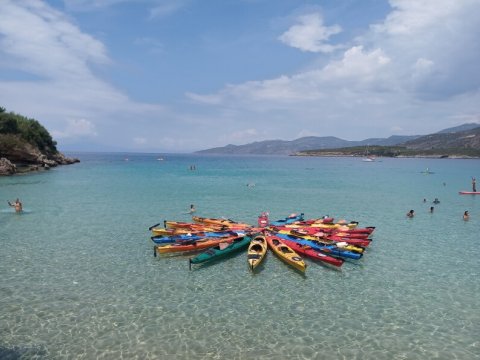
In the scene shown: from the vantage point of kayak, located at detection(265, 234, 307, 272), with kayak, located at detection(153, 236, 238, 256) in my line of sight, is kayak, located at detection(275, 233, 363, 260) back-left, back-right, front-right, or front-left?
back-right

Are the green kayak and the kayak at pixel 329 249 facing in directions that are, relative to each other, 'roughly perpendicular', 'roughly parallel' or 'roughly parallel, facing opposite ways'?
roughly perpendicular

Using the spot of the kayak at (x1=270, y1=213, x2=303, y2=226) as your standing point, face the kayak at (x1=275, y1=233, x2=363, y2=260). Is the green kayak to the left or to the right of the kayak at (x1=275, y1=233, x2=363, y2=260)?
right

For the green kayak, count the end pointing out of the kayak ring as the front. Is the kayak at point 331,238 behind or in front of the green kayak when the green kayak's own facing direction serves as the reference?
behind
